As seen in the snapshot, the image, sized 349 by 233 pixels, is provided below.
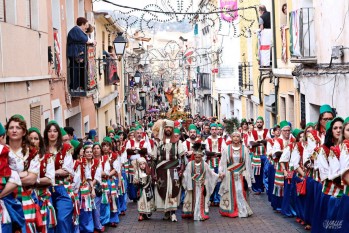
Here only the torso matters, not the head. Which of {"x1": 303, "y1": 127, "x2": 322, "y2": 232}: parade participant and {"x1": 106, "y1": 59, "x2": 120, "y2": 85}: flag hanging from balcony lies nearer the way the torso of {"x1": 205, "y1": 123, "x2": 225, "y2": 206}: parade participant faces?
the parade participant

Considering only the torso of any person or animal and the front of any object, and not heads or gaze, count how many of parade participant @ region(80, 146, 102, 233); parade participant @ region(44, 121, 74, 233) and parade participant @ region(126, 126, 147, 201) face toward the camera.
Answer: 3

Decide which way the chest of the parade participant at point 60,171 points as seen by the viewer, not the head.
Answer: toward the camera

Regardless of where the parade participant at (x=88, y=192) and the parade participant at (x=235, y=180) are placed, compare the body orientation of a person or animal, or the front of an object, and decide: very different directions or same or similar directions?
same or similar directions

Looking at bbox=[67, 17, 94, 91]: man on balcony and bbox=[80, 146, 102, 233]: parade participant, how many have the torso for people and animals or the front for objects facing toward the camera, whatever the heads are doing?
1

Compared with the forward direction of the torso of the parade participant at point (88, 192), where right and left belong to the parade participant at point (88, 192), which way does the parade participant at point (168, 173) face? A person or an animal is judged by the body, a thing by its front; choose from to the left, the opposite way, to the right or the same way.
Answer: the same way

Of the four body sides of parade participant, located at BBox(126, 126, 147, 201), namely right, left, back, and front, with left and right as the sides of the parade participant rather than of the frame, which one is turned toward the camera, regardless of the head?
front

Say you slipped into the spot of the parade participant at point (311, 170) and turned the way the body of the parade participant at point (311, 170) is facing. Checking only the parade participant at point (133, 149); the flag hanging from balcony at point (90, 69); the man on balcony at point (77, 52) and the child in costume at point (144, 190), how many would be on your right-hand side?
4

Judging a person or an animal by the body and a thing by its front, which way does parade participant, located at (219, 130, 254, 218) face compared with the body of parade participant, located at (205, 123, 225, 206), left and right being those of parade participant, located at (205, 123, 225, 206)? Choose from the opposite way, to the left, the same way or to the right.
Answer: the same way

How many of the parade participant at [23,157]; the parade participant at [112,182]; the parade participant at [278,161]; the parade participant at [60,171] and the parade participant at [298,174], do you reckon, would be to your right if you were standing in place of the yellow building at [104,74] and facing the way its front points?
5

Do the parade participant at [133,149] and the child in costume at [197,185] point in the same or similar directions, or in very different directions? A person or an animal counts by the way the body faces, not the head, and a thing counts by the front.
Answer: same or similar directions

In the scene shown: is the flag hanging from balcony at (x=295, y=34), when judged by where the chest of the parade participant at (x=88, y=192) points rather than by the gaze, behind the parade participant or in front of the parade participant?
behind

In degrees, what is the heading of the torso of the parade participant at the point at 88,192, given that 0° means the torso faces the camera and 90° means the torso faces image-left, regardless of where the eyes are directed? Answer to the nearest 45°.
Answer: approximately 0°

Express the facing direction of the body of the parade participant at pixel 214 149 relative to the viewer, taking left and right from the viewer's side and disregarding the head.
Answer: facing the viewer

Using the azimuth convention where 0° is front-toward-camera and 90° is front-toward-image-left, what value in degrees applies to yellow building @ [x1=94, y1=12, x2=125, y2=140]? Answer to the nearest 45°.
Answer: approximately 270°

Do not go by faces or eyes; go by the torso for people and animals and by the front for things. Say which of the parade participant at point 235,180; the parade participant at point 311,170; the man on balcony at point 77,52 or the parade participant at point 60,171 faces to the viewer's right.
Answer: the man on balcony
